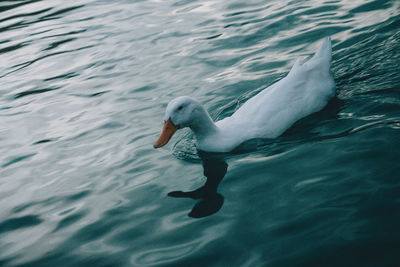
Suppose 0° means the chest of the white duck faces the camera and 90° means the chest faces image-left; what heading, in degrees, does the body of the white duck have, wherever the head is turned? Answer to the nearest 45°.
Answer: approximately 45°
